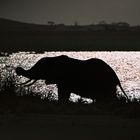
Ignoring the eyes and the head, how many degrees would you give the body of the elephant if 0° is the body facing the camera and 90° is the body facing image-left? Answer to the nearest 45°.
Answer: approximately 90°
